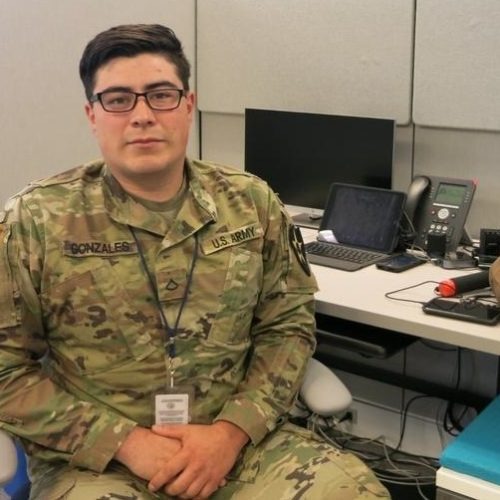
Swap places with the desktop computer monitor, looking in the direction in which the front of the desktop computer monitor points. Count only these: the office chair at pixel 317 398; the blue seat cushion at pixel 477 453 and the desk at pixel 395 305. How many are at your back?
0

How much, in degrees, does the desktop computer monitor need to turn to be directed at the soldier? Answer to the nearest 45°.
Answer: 0° — it already faces them

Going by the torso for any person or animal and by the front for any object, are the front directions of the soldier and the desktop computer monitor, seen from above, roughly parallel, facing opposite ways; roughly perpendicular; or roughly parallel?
roughly parallel

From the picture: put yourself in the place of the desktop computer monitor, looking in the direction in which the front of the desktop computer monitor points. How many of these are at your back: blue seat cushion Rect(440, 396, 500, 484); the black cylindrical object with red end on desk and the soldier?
0

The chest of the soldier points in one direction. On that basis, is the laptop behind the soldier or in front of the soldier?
behind

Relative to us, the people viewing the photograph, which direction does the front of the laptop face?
facing the viewer and to the left of the viewer

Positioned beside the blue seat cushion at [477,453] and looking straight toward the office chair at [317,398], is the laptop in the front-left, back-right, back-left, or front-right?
front-right

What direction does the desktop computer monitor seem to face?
toward the camera

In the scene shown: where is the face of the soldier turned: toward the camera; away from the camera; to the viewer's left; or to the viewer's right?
toward the camera
